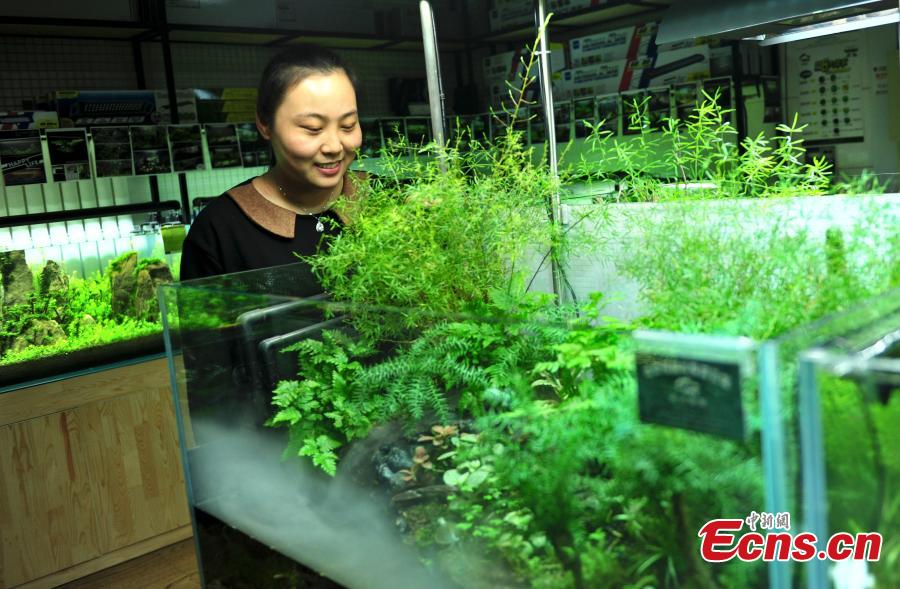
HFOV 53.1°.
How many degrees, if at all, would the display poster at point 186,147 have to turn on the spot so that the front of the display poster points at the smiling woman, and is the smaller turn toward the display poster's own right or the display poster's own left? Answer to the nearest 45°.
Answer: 0° — it already faces them

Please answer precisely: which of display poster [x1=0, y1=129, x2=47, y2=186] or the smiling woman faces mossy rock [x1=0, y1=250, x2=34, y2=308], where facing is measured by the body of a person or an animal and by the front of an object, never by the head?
the display poster

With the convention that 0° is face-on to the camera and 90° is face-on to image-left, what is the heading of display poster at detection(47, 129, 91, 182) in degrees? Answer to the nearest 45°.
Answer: approximately 0°

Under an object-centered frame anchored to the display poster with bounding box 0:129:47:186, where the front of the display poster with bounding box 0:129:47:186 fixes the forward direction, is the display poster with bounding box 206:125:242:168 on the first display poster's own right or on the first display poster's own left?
on the first display poster's own left

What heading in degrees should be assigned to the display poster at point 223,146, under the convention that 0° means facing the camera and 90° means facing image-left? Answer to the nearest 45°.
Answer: approximately 0°
